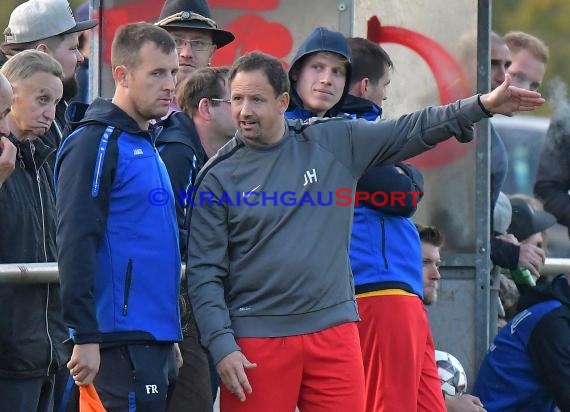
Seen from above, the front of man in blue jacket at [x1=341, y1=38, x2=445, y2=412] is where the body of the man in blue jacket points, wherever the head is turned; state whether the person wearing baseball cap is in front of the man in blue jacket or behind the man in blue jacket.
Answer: behind

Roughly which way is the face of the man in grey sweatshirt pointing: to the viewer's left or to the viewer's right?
to the viewer's left

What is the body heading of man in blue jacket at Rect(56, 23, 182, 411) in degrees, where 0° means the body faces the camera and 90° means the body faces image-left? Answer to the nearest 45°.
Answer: approximately 315°

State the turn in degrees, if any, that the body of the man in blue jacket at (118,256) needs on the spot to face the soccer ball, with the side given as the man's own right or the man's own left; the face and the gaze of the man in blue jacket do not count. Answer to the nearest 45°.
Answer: approximately 90° to the man's own left
